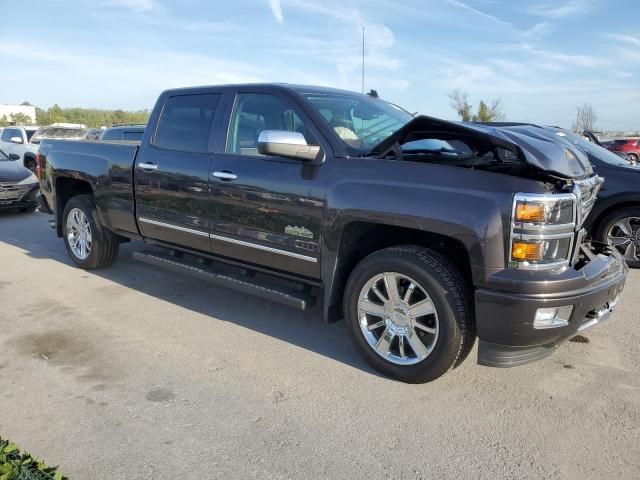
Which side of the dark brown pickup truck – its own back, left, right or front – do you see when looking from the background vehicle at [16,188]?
back

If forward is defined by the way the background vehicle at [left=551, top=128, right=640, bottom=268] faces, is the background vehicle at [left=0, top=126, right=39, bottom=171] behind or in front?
behind

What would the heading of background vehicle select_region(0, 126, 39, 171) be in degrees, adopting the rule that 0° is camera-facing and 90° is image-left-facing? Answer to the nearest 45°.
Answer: approximately 315°

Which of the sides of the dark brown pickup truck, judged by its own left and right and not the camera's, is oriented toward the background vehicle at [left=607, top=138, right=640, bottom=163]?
left

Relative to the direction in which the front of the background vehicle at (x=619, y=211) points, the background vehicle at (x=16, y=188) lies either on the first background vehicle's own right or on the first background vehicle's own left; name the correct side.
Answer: on the first background vehicle's own right
